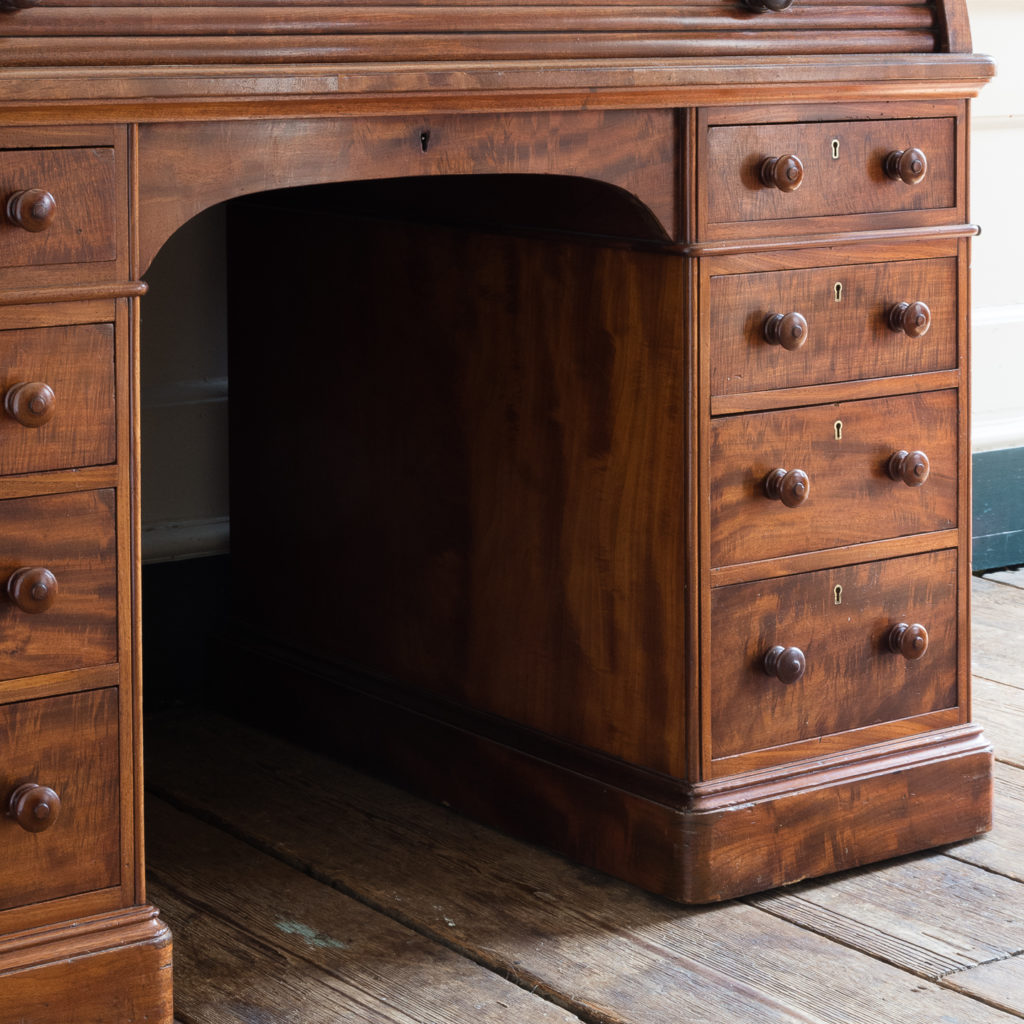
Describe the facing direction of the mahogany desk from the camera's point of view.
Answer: facing the viewer and to the right of the viewer
